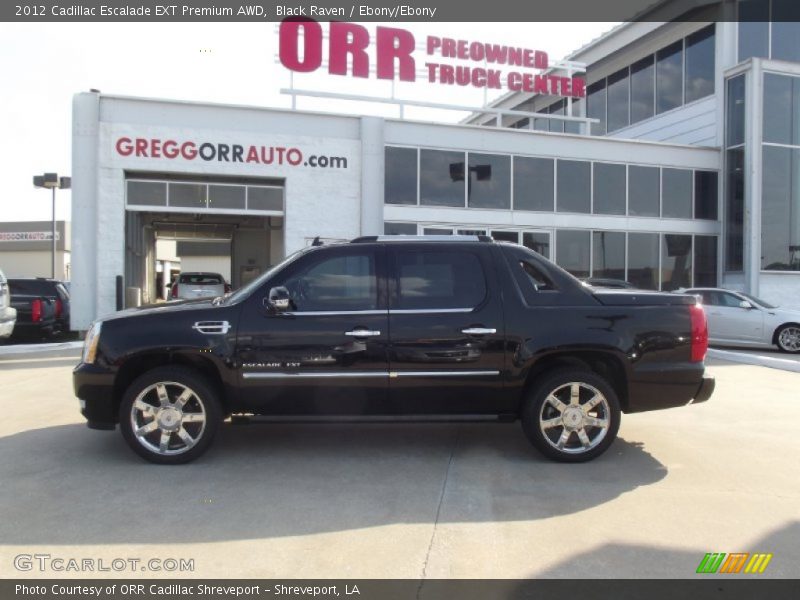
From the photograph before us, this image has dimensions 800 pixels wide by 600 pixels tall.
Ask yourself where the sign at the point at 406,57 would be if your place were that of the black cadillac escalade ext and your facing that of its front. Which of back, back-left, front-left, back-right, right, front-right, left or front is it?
right

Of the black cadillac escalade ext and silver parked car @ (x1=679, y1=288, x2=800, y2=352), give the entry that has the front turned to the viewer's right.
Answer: the silver parked car

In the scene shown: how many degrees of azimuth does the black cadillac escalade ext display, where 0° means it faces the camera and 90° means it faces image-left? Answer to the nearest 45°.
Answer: approximately 90°

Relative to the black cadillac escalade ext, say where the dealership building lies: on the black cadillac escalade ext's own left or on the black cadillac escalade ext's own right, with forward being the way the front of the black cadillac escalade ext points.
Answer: on the black cadillac escalade ext's own right

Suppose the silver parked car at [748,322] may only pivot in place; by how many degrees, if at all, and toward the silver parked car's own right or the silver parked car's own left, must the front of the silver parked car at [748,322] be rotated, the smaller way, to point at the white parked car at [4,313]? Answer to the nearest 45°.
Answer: approximately 135° to the silver parked car's own right

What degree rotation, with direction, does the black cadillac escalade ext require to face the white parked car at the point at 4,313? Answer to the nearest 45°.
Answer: approximately 45° to its right

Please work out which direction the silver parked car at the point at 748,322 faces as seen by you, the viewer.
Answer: facing to the right of the viewer

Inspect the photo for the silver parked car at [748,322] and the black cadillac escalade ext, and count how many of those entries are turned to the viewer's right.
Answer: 1

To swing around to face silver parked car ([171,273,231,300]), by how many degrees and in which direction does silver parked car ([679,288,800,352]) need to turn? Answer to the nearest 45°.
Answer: approximately 180°

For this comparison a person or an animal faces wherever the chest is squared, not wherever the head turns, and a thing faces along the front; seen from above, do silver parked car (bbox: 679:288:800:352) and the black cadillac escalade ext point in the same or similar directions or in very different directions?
very different directions

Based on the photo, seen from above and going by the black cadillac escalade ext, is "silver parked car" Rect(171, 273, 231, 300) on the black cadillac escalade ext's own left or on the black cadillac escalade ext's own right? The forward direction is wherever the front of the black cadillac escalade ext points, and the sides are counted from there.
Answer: on the black cadillac escalade ext's own right
